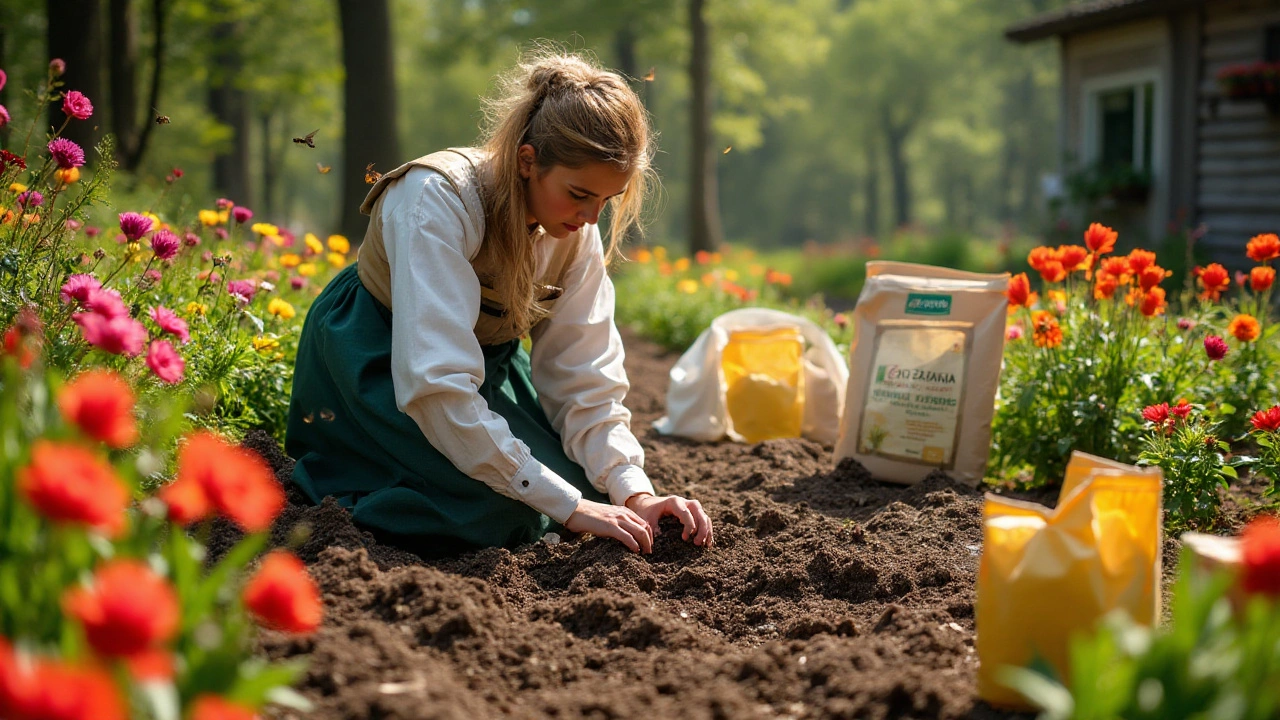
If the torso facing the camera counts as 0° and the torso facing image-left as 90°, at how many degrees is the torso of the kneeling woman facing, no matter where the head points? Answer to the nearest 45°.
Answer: approximately 315°

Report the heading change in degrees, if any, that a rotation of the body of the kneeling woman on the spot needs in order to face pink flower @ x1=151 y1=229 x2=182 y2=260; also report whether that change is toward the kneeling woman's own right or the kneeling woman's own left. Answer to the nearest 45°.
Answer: approximately 135° to the kneeling woman's own right

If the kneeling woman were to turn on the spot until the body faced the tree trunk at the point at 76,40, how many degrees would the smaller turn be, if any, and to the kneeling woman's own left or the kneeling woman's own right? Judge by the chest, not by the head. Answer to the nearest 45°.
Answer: approximately 180°

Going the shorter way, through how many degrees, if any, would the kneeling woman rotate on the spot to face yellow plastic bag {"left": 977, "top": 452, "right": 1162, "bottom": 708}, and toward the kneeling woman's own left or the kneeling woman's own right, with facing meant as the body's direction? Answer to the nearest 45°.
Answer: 0° — they already face it

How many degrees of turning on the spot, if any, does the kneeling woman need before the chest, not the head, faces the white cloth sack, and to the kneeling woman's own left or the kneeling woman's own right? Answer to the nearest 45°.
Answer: approximately 90° to the kneeling woman's own left

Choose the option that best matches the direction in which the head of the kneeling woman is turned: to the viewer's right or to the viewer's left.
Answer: to the viewer's right

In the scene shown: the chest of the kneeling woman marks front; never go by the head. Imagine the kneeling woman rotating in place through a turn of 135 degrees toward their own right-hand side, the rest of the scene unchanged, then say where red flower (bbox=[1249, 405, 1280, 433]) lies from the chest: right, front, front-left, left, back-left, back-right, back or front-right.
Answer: back

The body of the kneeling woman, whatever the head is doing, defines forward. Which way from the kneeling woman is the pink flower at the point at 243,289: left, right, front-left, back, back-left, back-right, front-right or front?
back

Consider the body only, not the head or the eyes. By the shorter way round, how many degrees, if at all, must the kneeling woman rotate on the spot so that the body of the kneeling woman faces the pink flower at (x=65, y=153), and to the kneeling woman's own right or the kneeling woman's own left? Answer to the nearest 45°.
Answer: approximately 135° to the kneeling woman's own right
